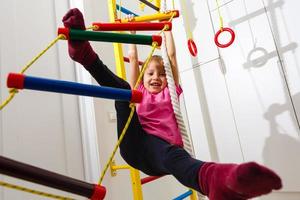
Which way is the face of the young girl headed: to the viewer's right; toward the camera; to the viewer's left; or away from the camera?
toward the camera

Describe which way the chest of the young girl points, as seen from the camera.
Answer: toward the camera
